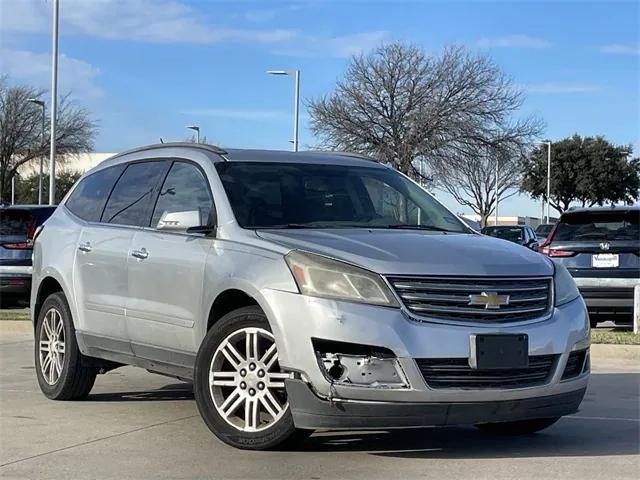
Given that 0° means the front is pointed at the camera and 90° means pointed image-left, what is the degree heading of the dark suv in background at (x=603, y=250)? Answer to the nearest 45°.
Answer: approximately 180°

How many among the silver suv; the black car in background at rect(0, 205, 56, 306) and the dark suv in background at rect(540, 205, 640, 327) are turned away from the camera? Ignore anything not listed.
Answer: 2

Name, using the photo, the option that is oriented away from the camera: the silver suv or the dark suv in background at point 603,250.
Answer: the dark suv in background

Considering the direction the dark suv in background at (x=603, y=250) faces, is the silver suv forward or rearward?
rearward

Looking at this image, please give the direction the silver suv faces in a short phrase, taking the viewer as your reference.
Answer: facing the viewer and to the right of the viewer

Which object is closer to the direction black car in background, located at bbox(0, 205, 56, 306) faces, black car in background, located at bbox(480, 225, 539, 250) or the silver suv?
the black car in background

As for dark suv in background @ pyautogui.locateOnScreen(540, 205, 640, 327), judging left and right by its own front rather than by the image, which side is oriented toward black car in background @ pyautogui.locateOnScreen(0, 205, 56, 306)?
left

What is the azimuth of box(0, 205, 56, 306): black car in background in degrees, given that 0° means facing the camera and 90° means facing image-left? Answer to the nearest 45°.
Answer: approximately 180°

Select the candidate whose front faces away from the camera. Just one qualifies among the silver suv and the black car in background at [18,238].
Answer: the black car in background

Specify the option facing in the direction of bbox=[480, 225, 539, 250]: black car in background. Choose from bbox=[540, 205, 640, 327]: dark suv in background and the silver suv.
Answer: the dark suv in background

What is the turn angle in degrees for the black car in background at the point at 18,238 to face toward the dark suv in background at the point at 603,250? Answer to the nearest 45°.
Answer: approximately 135° to its right

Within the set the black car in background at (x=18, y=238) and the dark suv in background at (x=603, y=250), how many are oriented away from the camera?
2

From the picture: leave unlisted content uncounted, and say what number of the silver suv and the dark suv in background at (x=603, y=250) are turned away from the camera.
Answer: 1

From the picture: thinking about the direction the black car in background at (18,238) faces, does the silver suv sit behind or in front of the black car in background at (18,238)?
behind
